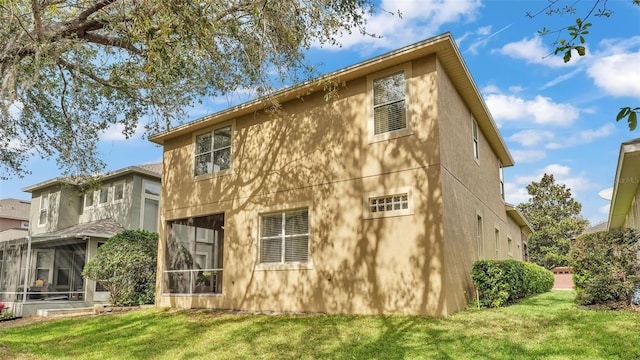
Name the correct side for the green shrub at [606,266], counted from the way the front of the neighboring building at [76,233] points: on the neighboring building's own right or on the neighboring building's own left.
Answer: on the neighboring building's own right

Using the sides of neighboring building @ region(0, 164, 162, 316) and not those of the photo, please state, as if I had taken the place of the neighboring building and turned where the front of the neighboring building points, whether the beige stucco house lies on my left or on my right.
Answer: on my right

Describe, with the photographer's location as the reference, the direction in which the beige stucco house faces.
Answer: facing away from the viewer and to the right of the viewer

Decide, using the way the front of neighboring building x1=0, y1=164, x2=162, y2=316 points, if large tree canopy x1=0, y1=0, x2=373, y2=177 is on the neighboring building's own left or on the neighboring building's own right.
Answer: on the neighboring building's own right

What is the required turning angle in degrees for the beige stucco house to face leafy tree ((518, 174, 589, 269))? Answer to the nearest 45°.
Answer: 0° — it already faces it

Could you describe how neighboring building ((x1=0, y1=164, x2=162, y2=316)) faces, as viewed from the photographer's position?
facing away from the viewer and to the right of the viewer

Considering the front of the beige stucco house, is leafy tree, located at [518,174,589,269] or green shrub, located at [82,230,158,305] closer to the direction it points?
the leafy tree
